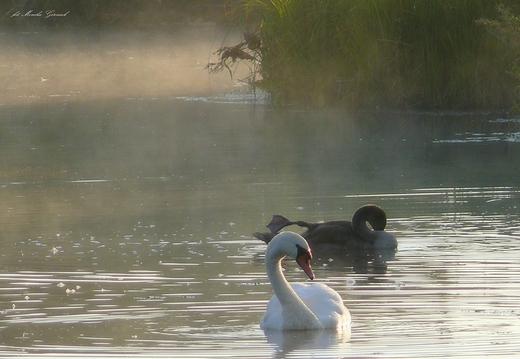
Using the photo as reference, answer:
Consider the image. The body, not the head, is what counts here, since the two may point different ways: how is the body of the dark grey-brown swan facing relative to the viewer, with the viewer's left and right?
facing to the right of the viewer
